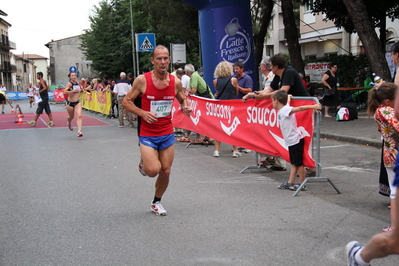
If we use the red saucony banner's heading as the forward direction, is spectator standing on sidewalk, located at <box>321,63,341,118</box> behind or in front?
behind

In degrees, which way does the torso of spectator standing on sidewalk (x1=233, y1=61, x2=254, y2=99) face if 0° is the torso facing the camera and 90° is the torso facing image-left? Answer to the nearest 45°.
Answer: approximately 45°

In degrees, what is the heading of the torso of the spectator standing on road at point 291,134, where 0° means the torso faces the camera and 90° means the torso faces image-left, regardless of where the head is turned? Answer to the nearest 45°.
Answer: approximately 90°

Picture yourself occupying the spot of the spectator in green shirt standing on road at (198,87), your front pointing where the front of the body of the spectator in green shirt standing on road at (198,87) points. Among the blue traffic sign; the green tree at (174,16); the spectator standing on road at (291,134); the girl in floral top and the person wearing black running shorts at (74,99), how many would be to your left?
2

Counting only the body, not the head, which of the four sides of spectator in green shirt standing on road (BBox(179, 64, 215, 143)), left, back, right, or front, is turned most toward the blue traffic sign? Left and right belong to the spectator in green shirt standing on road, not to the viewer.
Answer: right

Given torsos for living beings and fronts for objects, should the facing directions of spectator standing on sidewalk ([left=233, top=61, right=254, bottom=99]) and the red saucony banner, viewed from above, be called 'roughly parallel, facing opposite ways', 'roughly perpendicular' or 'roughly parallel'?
roughly parallel

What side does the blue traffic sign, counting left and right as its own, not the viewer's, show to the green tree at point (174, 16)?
back

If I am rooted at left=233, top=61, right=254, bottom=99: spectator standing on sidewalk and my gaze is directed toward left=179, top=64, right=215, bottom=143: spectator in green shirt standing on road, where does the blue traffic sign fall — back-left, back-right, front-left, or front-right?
front-right

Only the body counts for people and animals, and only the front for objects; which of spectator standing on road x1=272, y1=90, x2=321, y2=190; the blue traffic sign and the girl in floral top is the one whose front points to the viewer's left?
the spectator standing on road
